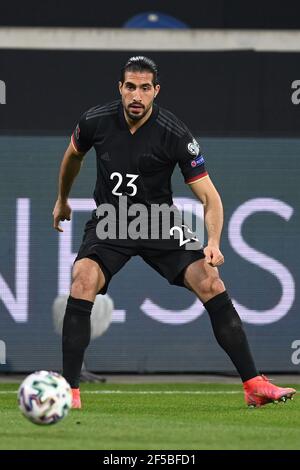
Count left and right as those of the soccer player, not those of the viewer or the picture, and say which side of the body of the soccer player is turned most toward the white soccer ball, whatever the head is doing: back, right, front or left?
front

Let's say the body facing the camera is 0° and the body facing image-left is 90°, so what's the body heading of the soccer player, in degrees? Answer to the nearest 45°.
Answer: approximately 0°
